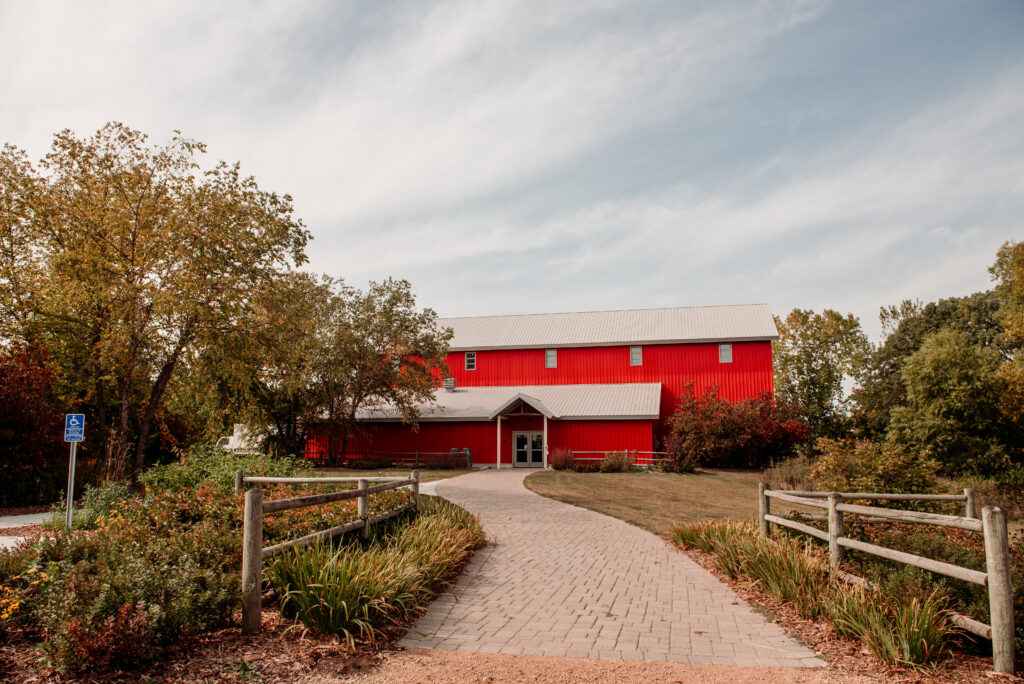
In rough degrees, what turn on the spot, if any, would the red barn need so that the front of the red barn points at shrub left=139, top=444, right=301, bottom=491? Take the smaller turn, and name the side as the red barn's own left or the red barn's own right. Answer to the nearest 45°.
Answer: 0° — it already faces it

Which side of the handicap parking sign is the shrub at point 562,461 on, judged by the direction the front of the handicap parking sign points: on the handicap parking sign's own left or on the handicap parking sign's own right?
on the handicap parking sign's own left

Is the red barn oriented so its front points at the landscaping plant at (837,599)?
yes

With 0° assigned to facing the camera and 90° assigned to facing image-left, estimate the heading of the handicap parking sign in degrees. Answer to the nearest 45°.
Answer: approximately 0°

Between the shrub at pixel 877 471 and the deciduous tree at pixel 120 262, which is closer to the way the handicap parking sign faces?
the shrub

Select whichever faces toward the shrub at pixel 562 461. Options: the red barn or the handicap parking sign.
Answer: the red barn

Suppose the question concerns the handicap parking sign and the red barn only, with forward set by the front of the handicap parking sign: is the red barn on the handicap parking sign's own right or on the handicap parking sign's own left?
on the handicap parking sign's own left

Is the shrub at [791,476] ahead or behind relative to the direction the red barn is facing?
ahead

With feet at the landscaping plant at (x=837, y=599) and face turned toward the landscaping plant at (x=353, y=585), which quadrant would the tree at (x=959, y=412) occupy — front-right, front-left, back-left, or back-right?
back-right

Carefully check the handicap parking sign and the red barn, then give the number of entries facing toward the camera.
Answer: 2

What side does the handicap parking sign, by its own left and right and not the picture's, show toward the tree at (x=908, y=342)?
left

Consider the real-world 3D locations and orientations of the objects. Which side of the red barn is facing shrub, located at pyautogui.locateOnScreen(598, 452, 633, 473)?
front

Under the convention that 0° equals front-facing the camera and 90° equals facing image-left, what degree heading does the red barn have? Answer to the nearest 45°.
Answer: approximately 0°
